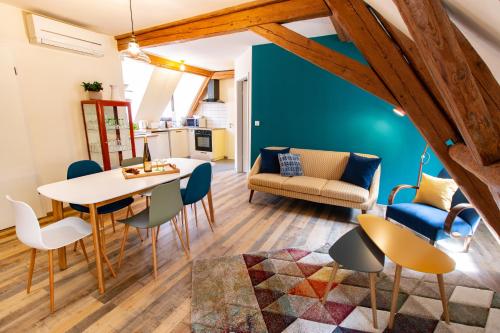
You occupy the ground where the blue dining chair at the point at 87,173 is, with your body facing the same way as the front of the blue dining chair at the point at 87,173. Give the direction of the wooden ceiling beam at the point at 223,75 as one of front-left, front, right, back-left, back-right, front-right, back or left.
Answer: left

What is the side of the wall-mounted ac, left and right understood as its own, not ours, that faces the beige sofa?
front

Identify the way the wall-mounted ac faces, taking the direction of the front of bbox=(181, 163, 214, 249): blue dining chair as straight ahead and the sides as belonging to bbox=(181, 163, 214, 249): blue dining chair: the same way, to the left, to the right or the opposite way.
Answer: the opposite way

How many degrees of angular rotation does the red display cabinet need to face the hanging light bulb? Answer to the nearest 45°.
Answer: approximately 90° to its left

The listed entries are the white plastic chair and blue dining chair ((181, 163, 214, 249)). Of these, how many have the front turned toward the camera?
0

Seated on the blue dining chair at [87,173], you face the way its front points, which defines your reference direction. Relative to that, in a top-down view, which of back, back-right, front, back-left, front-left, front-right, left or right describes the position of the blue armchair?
front

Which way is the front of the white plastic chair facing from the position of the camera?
facing away from the viewer and to the right of the viewer

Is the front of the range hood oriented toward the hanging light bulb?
yes

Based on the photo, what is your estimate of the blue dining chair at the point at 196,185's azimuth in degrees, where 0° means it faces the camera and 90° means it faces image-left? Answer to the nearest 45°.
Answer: approximately 135°

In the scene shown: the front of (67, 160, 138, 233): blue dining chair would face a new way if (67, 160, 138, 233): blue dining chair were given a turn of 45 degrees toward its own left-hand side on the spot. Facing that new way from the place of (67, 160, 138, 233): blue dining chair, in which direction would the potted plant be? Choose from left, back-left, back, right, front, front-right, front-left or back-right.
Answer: left

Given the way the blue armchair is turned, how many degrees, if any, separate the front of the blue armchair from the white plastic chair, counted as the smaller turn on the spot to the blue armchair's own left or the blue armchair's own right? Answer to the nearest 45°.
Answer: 0° — it already faces it

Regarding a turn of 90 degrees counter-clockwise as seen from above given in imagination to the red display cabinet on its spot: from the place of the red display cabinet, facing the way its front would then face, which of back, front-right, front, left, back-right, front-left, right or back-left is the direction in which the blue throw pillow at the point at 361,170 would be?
right

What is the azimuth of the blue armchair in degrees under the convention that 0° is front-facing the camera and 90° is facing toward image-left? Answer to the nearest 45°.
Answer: approximately 45°

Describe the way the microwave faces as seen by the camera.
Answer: facing the viewer and to the left of the viewer
